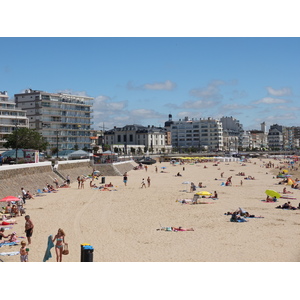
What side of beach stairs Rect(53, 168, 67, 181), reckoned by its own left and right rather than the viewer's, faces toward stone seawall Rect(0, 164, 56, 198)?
right

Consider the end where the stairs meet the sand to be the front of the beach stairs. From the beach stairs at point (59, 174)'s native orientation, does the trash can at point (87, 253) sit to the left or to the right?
on its right

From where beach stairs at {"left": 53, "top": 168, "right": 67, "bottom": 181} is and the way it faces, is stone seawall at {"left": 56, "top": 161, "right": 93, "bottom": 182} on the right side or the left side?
on its left

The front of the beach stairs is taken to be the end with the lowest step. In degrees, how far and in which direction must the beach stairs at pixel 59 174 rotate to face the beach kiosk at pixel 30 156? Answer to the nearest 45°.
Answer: approximately 135° to its left

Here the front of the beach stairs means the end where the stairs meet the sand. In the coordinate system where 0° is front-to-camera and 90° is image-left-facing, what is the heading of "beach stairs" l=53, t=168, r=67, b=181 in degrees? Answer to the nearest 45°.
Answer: approximately 270°

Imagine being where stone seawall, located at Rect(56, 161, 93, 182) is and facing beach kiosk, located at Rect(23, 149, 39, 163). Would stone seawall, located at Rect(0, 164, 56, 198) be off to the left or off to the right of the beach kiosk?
left

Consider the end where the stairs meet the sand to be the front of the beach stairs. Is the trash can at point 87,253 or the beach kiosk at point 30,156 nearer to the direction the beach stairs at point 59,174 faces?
the trash can
